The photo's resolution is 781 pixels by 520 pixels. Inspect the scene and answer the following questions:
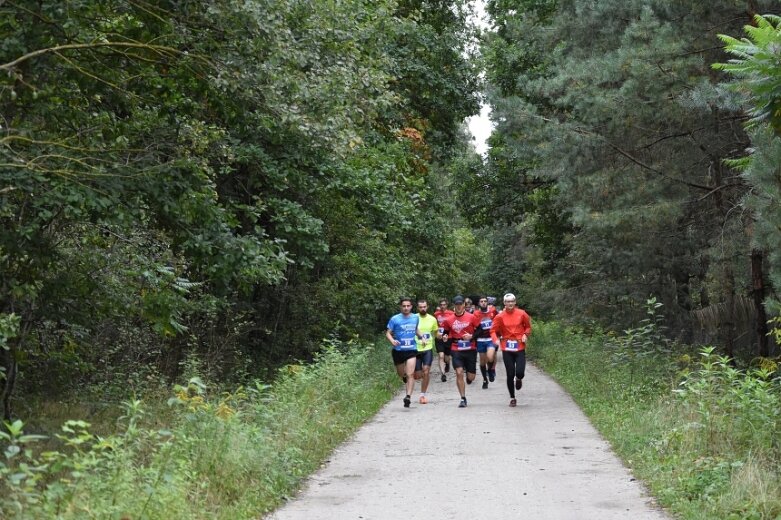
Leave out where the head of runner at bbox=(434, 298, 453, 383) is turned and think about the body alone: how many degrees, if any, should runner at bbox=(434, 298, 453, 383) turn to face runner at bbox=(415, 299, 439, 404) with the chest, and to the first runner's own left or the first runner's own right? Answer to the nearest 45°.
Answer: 0° — they already face them

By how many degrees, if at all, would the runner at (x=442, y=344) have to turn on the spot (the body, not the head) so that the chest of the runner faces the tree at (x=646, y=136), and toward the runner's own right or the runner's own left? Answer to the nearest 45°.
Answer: approximately 45° to the runner's own left

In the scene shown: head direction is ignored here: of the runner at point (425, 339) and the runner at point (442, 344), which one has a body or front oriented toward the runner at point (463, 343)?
the runner at point (442, 344)

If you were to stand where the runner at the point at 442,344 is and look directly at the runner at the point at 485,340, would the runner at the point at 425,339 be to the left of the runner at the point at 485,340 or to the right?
right

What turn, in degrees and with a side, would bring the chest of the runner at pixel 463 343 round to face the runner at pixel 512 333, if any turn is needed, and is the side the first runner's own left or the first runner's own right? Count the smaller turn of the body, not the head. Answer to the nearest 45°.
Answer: approximately 45° to the first runner's own left

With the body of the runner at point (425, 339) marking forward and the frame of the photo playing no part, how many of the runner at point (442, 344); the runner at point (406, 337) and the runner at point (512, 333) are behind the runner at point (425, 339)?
1

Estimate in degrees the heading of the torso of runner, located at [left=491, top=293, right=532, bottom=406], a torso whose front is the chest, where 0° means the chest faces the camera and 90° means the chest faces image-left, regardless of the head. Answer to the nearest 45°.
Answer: approximately 0°

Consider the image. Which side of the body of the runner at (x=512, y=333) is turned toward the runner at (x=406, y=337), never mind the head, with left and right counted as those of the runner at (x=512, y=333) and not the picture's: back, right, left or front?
right
